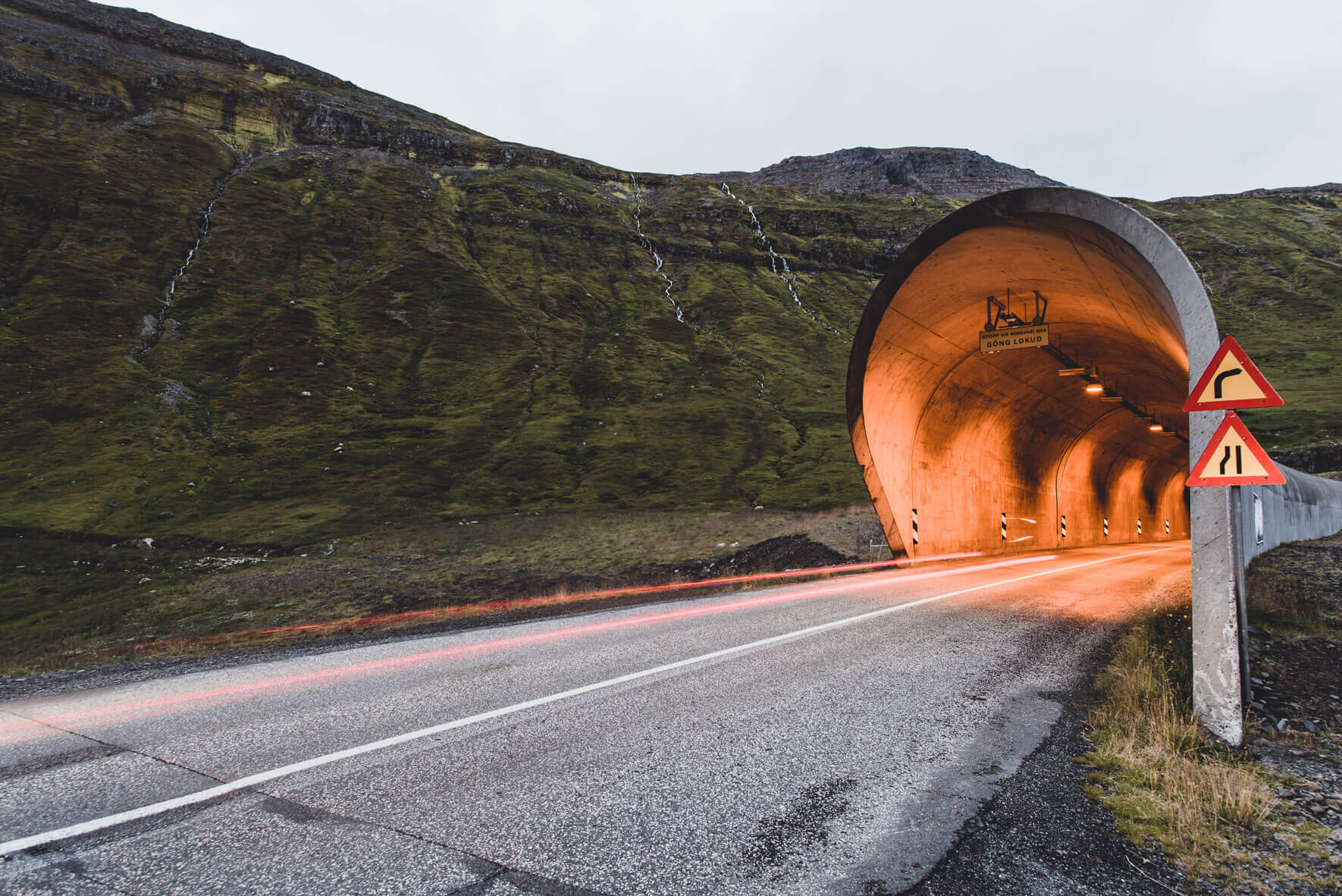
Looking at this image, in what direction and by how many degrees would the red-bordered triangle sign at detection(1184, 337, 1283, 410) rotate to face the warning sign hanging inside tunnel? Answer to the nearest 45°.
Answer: approximately 180°

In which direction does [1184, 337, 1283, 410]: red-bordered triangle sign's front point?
toward the camera

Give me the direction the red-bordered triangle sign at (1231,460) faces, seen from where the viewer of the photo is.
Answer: facing the viewer

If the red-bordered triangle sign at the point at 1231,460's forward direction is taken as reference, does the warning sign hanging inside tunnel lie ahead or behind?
behind

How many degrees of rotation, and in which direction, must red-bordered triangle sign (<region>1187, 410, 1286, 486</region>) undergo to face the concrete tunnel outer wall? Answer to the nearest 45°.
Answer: approximately 180°

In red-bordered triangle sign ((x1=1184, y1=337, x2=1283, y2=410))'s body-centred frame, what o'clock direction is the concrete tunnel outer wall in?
The concrete tunnel outer wall is roughly at 6 o'clock from the red-bordered triangle sign.

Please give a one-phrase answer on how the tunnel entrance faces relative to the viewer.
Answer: facing the viewer and to the left of the viewer

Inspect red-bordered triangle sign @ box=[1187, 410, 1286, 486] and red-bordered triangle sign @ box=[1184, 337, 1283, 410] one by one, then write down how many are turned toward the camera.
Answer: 2
